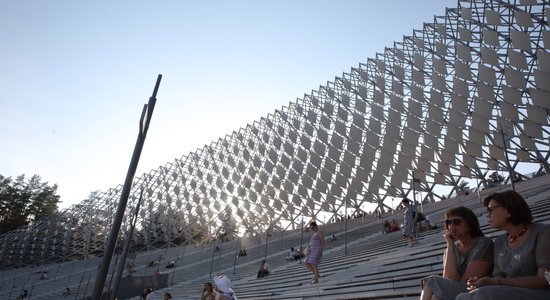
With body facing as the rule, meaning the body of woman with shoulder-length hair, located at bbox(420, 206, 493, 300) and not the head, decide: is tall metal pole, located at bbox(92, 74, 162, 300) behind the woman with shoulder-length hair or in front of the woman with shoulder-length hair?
in front

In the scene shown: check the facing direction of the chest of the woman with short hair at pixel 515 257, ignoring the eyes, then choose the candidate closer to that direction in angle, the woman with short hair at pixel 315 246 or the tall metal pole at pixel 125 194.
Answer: the tall metal pole

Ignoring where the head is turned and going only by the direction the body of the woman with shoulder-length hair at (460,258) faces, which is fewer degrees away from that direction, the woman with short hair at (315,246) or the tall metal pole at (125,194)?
the tall metal pole

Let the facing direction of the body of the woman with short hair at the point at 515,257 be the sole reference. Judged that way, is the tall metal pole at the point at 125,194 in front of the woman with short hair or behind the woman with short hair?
in front

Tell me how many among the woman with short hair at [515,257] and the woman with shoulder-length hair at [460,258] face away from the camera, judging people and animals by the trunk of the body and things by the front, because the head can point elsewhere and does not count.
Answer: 0

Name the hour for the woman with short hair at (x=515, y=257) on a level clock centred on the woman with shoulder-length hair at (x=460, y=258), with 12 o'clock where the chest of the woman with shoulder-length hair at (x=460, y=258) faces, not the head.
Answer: the woman with short hair at (x=515, y=257) is roughly at 9 o'clock from the woman with shoulder-length hair at (x=460, y=258).

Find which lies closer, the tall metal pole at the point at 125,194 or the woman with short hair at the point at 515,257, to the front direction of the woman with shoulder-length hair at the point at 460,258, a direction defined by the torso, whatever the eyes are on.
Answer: the tall metal pole

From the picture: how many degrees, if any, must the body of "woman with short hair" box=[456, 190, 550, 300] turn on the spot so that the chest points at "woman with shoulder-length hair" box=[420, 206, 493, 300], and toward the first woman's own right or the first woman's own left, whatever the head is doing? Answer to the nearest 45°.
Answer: approximately 90° to the first woman's own right

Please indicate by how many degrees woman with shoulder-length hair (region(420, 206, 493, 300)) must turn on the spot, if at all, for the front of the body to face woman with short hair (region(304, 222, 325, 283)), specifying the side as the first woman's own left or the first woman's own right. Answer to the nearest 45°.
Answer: approximately 90° to the first woman's own right

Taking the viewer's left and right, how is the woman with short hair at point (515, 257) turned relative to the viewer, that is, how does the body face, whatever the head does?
facing the viewer and to the left of the viewer
